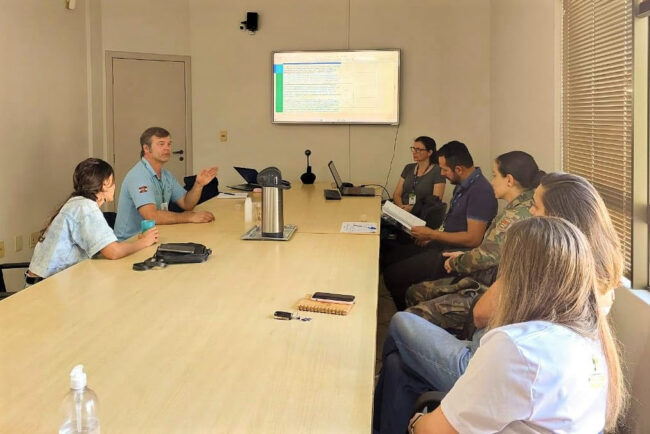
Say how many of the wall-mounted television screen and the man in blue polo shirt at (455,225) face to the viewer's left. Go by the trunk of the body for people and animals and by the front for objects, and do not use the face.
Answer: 1

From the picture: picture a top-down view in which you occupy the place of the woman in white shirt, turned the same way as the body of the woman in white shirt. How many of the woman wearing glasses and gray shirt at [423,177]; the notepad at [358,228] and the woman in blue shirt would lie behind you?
0

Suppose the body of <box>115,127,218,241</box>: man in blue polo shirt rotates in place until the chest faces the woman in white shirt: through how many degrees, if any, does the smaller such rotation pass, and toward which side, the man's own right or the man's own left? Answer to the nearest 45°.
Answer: approximately 45° to the man's own right

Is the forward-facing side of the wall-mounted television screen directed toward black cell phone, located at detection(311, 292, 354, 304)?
yes

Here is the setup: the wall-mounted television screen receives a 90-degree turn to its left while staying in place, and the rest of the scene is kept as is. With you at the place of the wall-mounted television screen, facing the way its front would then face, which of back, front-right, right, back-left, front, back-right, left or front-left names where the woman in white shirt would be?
right

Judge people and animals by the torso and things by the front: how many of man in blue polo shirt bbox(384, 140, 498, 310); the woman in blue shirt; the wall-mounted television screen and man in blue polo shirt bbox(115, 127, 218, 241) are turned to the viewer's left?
1

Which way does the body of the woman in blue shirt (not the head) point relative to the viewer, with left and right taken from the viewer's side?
facing away from the viewer and to the right of the viewer

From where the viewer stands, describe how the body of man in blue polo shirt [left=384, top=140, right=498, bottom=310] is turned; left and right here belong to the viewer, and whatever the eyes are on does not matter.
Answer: facing to the left of the viewer

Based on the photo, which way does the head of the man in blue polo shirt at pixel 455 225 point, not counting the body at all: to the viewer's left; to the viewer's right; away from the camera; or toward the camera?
to the viewer's left

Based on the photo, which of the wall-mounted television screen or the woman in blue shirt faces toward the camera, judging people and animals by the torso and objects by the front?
the wall-mounted television screen

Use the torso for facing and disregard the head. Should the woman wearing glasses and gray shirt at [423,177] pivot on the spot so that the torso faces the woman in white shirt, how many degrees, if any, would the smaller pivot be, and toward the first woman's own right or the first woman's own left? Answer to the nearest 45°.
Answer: approximately 45° to the first woman's own left

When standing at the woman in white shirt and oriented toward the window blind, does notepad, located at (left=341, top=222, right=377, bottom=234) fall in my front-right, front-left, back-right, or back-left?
front-left

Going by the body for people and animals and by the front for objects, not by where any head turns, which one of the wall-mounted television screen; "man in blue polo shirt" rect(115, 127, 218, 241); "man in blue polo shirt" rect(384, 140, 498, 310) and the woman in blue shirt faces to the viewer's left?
"man in blue polo shirt" rect(384, 140, 498, 310)

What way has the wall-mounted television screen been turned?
toward the camera

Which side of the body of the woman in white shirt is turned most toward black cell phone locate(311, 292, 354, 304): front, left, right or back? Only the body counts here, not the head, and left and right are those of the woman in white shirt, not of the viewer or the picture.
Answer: front

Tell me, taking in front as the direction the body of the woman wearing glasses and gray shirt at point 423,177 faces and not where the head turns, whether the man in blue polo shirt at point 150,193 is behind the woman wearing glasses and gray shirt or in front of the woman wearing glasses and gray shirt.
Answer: in front

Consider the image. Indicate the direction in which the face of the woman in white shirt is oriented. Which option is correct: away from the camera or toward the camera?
away from the camera

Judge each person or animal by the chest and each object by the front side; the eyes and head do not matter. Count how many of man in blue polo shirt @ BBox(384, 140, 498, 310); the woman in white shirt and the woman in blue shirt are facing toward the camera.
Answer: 0
